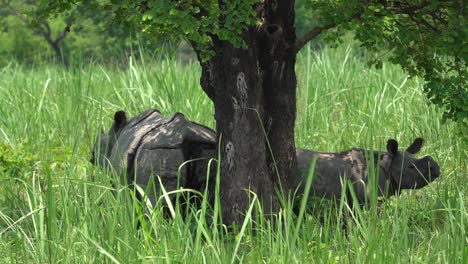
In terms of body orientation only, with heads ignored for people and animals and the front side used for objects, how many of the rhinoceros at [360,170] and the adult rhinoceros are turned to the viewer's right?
1

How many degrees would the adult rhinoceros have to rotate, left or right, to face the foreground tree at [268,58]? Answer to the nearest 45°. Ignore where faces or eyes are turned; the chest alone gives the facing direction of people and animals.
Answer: approximately 135° to its right

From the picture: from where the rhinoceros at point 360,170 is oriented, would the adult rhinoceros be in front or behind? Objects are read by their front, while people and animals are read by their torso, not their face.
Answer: behind

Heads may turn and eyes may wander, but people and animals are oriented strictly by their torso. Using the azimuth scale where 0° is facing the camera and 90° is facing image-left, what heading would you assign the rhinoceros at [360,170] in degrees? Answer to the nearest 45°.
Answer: approximately 270°

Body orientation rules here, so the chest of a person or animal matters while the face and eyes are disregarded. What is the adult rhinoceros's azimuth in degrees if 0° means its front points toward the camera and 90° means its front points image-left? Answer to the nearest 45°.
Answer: approximately 135°

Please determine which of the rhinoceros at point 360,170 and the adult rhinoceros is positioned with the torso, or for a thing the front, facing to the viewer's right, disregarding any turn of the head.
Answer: the rhinoceros

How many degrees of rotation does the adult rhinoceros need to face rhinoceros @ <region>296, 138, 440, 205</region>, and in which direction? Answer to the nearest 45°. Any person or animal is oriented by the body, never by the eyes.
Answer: approximately 135° to its right
